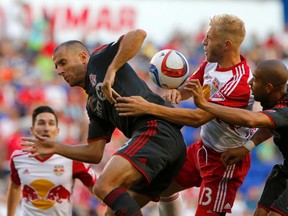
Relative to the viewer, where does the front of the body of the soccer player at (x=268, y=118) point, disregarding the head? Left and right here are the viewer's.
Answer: facing to the left of the viewer

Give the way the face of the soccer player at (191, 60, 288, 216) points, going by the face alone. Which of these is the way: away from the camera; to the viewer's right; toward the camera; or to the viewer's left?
to the viewer's left

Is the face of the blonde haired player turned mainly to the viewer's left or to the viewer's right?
to the viewer's left

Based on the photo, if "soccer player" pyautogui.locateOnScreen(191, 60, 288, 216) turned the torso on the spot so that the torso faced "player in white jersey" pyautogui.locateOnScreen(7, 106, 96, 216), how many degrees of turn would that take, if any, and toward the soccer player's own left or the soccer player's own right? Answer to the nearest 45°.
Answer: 0° — they already face them

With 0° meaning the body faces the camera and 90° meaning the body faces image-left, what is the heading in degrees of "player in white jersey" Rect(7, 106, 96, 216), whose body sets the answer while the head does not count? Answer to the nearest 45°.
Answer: approximately 0°

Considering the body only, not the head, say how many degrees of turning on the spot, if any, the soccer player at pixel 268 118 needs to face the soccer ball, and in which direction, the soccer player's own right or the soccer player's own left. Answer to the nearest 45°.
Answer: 0° — they already face it

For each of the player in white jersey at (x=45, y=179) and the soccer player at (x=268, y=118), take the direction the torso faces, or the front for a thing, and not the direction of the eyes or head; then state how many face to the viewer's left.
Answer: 1
